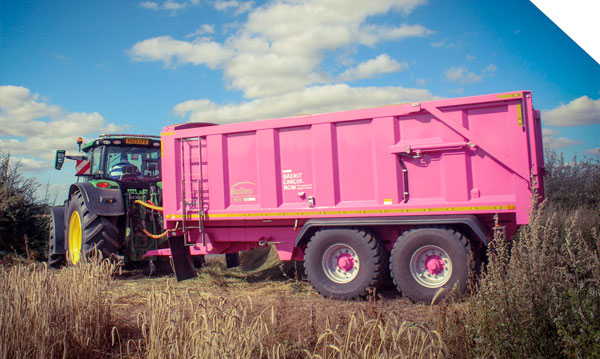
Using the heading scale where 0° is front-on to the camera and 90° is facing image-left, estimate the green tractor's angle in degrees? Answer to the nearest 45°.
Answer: approximately 135°

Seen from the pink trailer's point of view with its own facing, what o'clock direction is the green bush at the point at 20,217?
The green bush is roughly at 1 o'clock from the pink trailer.

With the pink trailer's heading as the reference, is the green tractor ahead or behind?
ahead

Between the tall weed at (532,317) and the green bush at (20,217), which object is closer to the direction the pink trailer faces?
the green bush

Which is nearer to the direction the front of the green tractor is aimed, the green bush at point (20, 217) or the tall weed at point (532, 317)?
the green bush

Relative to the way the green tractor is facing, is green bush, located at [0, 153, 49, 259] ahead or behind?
ahead

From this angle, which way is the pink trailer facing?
to the viewer's left

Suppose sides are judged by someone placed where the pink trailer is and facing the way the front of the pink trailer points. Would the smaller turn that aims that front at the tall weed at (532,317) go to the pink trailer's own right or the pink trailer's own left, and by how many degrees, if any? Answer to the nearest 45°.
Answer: approximately 90° to the pink trailer's own left

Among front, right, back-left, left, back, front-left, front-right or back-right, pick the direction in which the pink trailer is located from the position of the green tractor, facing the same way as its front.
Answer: back
